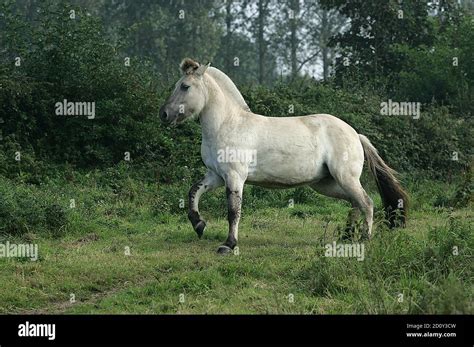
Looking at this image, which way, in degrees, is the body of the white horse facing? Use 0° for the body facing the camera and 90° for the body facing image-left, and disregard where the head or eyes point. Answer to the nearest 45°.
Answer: approximately 90°
